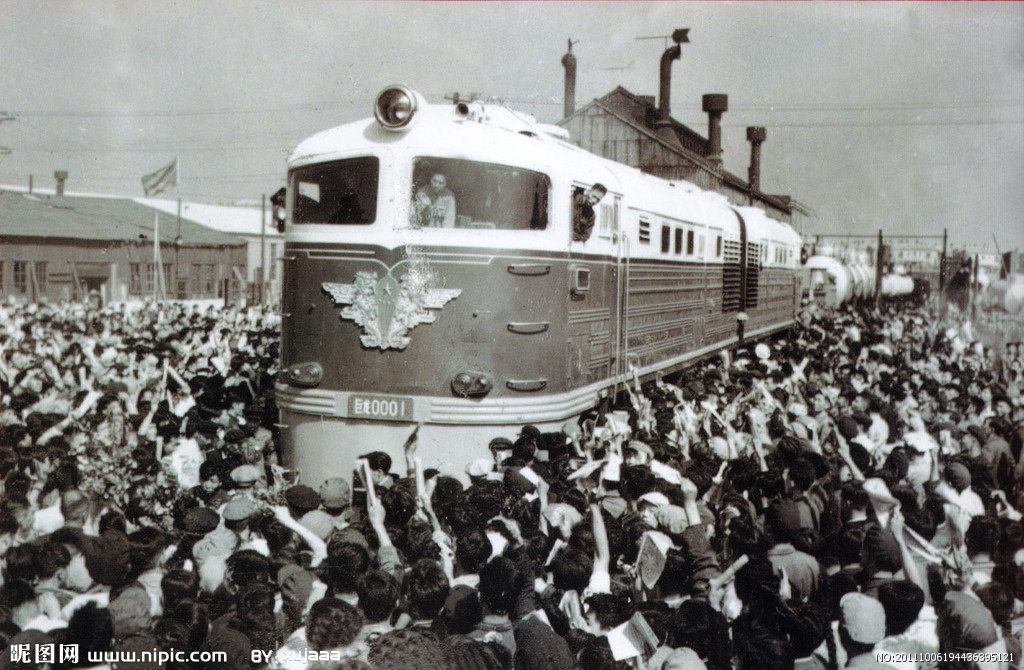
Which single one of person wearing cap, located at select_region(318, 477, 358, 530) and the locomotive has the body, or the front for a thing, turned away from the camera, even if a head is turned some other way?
the person wearing cap

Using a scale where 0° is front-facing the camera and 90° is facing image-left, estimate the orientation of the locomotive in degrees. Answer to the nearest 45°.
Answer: approximately 45°

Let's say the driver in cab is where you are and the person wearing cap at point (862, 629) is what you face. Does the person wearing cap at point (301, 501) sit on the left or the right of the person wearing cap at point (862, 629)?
right

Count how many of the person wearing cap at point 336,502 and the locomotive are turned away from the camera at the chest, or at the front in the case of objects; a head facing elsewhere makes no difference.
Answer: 1

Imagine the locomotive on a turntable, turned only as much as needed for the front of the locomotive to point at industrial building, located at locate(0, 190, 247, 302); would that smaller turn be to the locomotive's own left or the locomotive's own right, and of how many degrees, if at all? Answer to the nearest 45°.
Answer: approximately 90° to the locomotive's own right

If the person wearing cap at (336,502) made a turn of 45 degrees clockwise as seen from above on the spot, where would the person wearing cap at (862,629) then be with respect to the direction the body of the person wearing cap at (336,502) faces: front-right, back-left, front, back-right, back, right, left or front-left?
right

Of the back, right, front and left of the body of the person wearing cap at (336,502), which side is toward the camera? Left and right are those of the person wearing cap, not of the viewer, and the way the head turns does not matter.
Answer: back

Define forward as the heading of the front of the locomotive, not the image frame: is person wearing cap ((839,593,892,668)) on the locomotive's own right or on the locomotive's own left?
on the locomotive's own left
